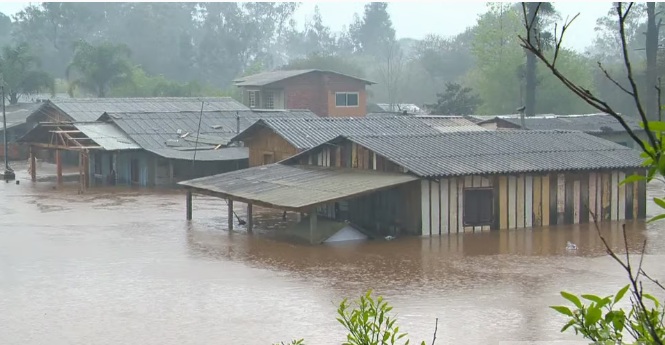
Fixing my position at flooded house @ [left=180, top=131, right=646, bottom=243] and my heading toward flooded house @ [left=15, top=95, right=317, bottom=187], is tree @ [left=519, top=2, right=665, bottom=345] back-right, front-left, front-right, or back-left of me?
back-left

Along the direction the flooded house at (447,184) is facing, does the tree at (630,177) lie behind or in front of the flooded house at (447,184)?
in front

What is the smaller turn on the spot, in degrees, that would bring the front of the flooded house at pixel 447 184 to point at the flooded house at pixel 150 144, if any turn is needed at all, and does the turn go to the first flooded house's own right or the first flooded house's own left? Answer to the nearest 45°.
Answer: approximately 90° to the first flooded house's own right

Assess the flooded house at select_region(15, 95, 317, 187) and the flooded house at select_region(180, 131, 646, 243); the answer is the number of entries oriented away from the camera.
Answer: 0

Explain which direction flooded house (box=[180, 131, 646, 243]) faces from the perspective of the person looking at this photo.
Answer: facing the viewer and to the left of the viewer

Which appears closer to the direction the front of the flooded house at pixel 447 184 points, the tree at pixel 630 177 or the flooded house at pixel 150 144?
the tree

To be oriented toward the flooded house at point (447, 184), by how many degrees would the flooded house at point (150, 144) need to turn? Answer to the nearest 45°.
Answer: approximately 90° to its left

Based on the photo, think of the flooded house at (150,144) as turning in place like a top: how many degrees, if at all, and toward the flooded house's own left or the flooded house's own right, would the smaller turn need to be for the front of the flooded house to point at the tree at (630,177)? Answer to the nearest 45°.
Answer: approximately 45° to the flooded house's own left
